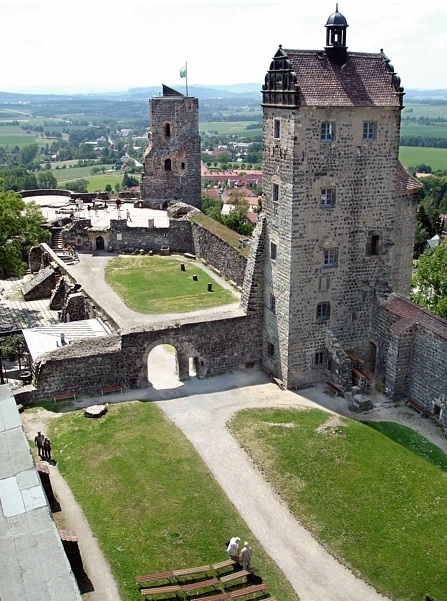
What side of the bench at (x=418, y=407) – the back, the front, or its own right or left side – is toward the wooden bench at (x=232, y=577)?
front

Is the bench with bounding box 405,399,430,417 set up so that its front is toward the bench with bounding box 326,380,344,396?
no

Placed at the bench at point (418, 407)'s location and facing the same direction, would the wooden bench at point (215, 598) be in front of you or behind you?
in front

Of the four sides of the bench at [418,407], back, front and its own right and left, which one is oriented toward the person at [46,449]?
front

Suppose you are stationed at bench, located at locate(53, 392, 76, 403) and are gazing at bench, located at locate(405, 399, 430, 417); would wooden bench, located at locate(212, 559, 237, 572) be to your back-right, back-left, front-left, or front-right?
front-right

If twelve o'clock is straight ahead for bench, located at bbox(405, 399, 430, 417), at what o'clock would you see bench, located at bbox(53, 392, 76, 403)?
bench, located at bbox(53, 392, 76, 403) is roughly at 1 o'clock from bench, located at bbox(405, 399, 430, 417).

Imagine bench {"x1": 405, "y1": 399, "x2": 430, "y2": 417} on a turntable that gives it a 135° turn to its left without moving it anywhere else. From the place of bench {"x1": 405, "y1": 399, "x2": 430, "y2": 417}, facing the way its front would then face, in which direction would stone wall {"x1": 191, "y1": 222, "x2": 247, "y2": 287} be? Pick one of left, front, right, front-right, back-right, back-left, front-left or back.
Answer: back-left

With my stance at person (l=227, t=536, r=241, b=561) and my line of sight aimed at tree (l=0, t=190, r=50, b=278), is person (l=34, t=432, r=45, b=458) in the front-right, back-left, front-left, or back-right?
front-left

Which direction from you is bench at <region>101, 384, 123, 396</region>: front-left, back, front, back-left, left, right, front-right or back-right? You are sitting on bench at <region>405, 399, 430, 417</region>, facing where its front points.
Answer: front-right

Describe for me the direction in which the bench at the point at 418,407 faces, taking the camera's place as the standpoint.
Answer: facing the viewer and to the left of the viewer

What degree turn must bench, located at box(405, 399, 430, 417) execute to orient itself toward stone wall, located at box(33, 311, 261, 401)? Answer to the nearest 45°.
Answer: approximately 45° to its right

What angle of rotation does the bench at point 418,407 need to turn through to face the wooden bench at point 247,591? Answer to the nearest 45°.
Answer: approximately 45° to its left

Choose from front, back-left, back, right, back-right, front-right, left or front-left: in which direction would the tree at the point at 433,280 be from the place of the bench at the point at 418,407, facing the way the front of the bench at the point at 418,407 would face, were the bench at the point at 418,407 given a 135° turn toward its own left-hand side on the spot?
left

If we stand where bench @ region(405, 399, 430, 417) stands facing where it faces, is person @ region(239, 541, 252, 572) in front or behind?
in front
